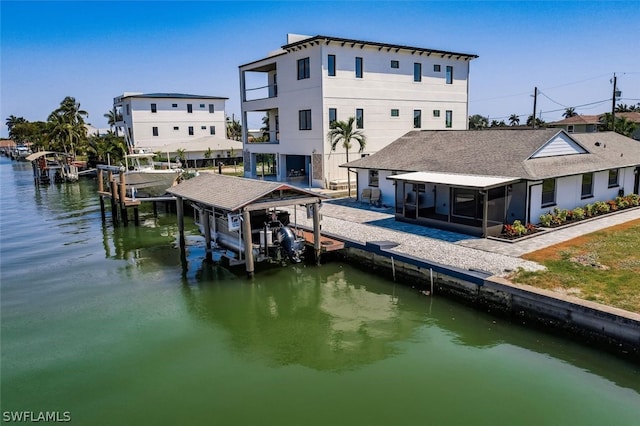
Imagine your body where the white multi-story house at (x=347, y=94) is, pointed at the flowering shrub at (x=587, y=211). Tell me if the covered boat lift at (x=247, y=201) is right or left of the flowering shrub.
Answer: right

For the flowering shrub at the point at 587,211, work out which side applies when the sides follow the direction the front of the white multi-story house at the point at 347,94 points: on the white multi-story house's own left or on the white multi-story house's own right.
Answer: on the white multi-story house's own left

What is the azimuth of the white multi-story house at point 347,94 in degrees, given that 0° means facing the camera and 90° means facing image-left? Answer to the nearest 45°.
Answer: approximately 45°

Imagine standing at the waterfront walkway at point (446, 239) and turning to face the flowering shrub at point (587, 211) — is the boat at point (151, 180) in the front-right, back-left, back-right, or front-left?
back-left

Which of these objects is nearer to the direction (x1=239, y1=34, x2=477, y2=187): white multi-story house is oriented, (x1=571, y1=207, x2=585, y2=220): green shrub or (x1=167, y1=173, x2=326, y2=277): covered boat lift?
the covered boat lift
